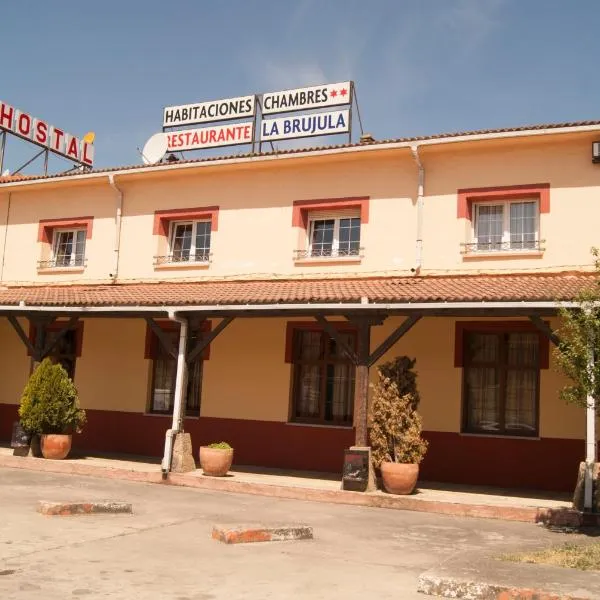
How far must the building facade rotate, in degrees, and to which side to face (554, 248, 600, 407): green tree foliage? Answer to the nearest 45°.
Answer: approximately 90° to its left

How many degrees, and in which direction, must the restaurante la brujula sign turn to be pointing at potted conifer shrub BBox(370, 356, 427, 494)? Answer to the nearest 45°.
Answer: approximately 45° to its left

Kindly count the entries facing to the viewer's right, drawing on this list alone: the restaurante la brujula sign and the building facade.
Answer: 0

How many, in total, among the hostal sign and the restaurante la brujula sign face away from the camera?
0

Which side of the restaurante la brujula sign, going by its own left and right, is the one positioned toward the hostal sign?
right

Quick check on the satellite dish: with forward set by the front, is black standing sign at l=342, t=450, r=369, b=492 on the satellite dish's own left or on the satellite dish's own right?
on the satellite dish's own left

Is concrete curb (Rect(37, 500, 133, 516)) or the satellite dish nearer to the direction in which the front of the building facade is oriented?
the concrete curb

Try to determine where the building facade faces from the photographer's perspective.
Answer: facing the viewer and to the left of the viewer
